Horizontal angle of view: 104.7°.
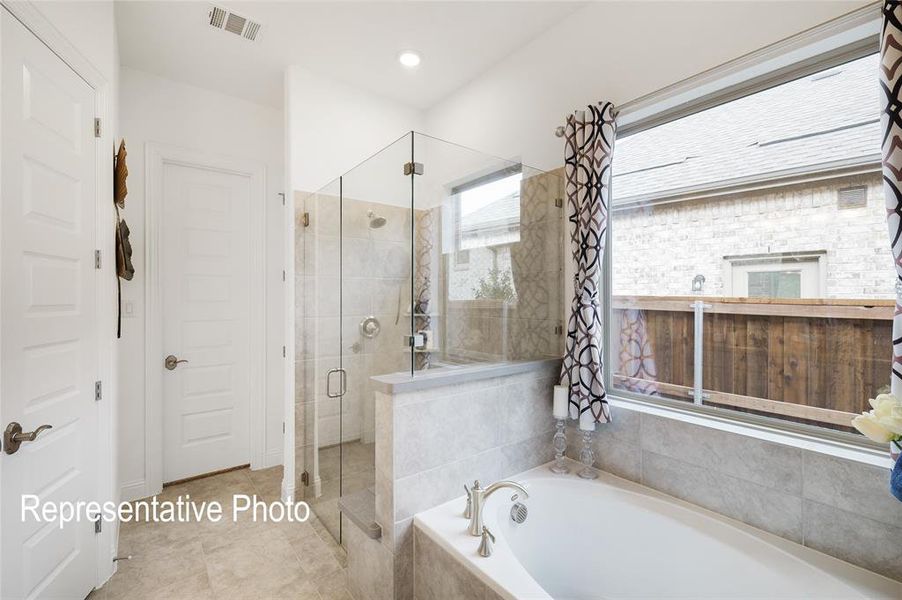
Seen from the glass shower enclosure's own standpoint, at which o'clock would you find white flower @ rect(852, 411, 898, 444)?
The white flower is roughly at 9 o'clock from the glass shower enclosure.

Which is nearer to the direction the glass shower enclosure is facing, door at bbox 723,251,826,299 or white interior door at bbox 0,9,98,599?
the white interior door

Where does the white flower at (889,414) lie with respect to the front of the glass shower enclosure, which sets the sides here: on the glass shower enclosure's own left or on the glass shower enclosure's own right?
on the glass shower enclosure's own left

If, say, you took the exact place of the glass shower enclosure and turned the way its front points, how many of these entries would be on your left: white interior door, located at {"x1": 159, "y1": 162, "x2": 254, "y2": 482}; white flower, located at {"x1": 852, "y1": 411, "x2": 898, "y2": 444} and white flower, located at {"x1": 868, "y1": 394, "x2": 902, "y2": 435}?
2

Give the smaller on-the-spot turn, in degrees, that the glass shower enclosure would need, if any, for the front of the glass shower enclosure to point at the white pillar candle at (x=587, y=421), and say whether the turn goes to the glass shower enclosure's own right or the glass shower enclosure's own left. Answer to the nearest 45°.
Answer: approximately 135° to the glass shower enclosure's own left

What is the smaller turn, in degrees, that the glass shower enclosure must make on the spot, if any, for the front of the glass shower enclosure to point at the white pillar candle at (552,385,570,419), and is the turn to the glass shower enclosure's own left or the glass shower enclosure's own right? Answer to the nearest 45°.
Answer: approximately 135° to the glass shower enclosure's own left

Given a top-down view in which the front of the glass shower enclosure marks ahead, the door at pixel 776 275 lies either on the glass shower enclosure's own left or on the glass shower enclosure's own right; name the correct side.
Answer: on the glass shower enclosure's own left

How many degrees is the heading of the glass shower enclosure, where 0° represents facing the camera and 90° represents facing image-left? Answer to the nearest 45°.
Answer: approximately 45°

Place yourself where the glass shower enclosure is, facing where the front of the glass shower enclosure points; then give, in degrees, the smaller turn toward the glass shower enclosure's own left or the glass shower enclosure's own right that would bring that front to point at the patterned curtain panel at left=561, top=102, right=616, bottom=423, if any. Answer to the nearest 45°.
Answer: approximately 135° to the glass shower enclosure's own left

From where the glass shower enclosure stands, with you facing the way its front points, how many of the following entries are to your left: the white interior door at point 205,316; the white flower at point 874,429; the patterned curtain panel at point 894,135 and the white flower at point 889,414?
3

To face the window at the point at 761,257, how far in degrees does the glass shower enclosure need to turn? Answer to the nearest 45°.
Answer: approximately 135° to its left
